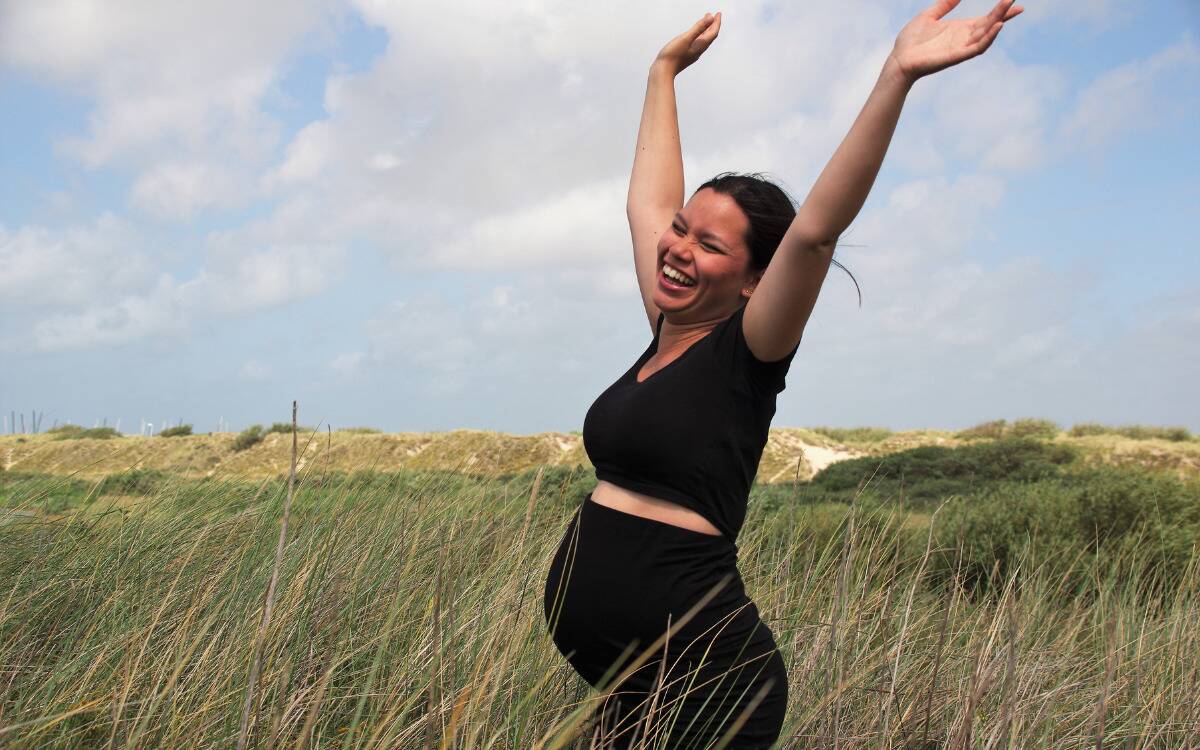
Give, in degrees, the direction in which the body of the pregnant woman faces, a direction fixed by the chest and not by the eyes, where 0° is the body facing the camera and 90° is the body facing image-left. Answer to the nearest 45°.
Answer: approximately 45°

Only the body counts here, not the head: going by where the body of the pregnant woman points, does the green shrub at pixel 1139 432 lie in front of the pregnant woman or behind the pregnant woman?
behind

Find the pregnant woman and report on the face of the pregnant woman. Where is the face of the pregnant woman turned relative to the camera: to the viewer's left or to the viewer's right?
to the viewer's left

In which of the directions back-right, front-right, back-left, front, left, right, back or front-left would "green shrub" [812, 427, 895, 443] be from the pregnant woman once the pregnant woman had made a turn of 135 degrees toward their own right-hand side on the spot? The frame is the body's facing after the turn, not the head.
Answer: front

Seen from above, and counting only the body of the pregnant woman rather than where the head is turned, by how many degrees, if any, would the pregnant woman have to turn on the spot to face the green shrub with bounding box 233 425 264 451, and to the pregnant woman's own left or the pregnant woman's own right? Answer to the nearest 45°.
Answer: approximately 90° to the pregnant woman's own right

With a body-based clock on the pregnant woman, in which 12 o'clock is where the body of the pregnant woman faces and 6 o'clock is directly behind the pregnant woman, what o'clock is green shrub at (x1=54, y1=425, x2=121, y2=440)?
The green shrub is roughly at 3 o'clock from the pregnant woman.
